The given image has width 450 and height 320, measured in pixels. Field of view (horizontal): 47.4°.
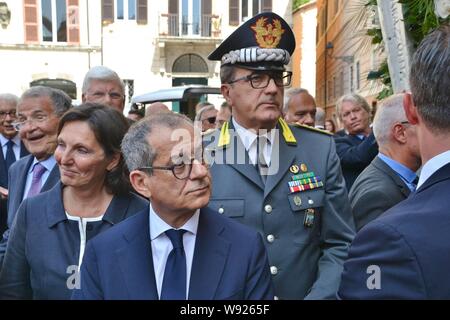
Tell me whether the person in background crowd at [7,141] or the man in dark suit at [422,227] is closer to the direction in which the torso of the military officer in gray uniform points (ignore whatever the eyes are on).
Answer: the man in dark suit

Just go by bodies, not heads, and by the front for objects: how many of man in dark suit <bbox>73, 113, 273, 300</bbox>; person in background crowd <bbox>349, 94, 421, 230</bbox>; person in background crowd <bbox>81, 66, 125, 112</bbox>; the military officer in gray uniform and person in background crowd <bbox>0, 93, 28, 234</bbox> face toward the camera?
4

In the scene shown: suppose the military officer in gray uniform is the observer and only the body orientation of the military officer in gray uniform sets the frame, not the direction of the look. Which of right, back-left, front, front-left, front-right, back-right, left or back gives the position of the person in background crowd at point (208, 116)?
back

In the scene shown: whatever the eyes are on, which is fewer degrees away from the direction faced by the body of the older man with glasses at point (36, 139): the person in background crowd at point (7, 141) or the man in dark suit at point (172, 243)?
the man in dark suit

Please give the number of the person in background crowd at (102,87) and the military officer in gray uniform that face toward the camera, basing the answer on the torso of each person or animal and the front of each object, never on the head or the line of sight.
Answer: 2

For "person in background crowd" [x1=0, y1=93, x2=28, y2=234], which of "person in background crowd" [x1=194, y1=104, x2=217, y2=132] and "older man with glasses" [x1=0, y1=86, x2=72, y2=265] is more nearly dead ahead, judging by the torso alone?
the older man with glasses

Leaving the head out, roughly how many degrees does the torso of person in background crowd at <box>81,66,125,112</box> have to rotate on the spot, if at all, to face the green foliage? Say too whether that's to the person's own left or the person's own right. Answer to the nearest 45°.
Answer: approximately 135° to the person's own left

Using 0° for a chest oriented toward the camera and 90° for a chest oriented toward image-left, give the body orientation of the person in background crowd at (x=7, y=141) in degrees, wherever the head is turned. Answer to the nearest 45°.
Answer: approximately 0°

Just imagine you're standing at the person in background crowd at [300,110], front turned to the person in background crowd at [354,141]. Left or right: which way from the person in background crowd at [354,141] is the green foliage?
left

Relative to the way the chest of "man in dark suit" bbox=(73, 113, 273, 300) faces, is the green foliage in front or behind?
behind
